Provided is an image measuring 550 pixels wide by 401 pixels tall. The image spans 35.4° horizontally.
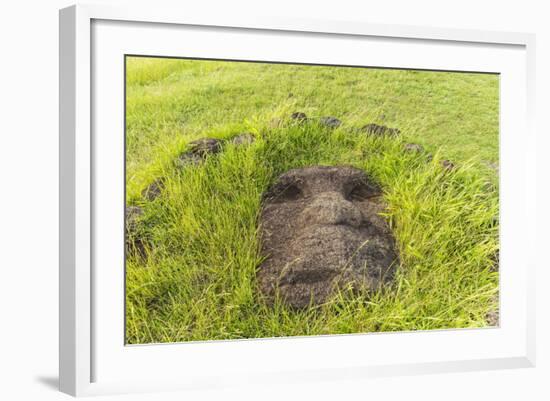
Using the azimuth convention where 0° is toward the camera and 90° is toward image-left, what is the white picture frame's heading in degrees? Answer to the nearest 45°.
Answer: approximately 315°
